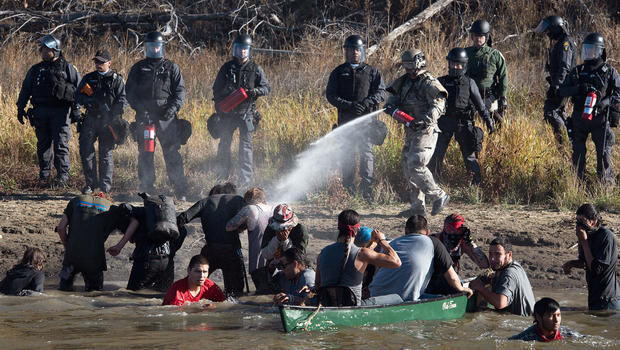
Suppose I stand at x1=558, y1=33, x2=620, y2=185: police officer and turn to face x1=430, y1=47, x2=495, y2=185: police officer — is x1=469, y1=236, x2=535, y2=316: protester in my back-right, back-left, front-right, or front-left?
front-left

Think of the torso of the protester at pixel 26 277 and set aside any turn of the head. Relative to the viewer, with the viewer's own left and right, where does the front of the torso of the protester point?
facing away from the viewer and to the right of the viewer

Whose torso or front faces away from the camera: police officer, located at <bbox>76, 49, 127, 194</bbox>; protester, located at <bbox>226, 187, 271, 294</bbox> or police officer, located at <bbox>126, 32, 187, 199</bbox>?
the protester

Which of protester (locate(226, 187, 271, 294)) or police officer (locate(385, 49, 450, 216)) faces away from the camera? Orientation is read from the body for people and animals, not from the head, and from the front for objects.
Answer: the protester

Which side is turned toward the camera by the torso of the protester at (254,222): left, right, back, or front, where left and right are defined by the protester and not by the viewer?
back

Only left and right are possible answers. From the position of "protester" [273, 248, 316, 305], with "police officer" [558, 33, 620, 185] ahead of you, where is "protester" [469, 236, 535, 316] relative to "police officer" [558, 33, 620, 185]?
right

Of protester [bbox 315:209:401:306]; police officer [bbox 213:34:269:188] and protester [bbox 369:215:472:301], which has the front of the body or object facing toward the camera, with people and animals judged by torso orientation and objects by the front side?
the police officer

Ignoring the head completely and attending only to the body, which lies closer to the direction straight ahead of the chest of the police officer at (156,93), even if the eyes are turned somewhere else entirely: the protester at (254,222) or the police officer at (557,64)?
the protester

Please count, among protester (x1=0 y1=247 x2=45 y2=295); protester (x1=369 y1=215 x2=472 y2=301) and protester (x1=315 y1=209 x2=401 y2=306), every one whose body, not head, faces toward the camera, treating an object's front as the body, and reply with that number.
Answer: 0

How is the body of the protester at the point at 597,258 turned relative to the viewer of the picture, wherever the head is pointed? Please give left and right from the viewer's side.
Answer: facing the viewer and to the left of the viewer

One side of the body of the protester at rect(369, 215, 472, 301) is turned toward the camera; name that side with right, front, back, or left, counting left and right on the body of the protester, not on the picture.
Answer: back

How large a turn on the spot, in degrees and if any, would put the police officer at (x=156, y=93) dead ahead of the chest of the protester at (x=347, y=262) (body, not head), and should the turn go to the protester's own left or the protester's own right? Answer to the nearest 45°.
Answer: approximately 45° to the protester's own left

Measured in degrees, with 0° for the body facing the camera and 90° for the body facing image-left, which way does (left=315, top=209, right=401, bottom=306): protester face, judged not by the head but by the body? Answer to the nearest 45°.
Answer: approximately 180°

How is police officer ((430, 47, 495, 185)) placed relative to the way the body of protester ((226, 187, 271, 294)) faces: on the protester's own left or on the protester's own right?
on the protester's own right

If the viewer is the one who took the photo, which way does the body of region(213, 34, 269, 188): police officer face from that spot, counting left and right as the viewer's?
facing the viewer

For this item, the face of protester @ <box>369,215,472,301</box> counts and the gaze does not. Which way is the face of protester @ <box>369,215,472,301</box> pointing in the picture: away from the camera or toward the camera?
away from the camera

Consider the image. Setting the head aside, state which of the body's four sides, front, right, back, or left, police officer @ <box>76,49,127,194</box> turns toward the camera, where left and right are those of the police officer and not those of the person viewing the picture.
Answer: front

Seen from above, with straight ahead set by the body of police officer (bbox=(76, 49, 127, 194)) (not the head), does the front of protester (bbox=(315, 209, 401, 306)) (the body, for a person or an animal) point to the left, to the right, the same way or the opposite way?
the opposite way
